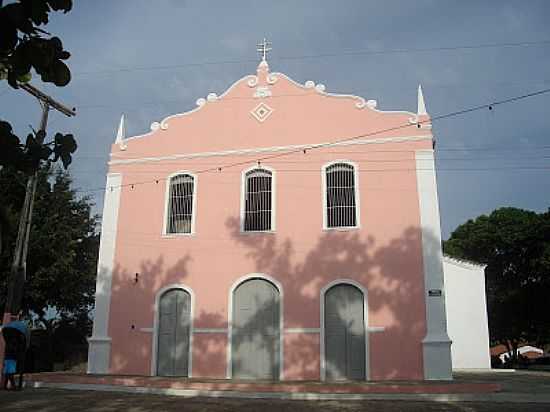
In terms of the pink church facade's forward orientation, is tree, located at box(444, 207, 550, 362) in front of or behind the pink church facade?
behind

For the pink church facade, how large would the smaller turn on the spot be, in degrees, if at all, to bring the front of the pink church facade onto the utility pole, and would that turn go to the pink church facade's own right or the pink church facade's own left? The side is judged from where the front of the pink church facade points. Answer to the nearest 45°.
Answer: approximately 90° to the pink church facade's own right

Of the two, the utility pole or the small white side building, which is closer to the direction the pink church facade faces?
the utility pole

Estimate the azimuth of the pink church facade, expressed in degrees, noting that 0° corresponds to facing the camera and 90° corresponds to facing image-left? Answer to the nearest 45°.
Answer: approximately 0°

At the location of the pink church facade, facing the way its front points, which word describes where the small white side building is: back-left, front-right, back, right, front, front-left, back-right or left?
back-left

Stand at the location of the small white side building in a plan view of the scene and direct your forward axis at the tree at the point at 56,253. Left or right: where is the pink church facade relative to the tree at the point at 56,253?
left

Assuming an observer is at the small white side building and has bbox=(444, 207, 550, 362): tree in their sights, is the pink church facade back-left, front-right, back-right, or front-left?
back-left

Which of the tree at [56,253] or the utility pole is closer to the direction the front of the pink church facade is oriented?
the utility pole

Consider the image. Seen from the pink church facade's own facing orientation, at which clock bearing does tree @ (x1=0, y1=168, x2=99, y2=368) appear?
The tree is roughly at 4 o'clock from the pink church facade.

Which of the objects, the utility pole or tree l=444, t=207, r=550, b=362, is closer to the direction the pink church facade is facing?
the utility pole
